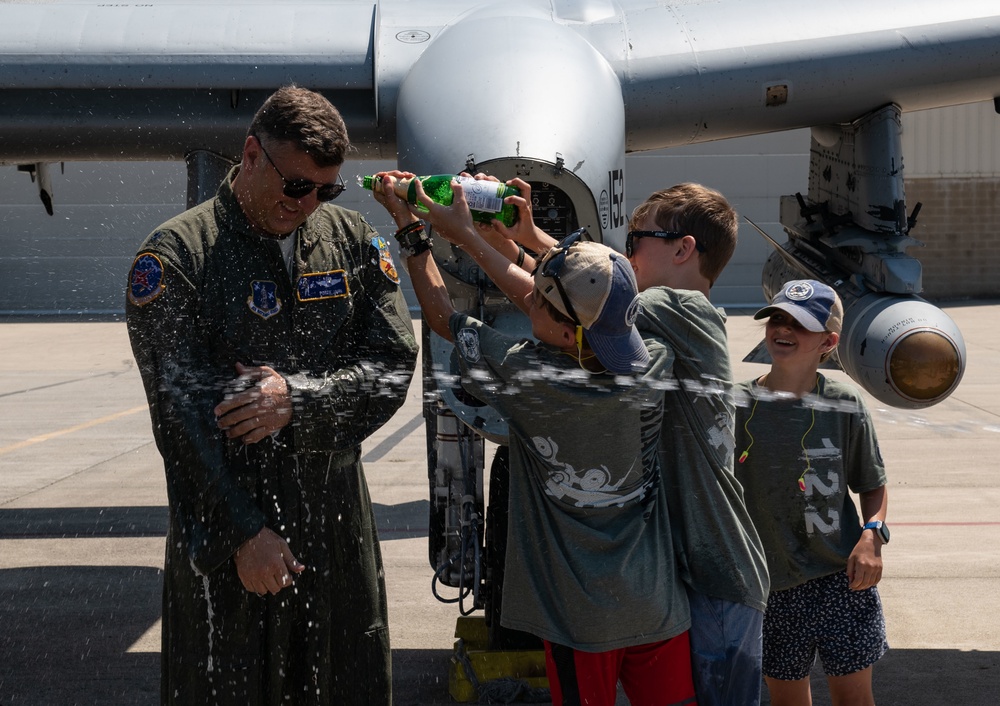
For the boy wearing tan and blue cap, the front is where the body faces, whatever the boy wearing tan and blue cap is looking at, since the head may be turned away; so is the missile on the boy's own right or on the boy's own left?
on the boy's own right

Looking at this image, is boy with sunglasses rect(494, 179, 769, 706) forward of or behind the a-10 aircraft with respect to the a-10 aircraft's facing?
forward

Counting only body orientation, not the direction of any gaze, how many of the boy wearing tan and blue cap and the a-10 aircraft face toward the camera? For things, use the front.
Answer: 1

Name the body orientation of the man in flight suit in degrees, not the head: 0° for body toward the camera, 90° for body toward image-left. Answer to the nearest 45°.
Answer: approximately 315°

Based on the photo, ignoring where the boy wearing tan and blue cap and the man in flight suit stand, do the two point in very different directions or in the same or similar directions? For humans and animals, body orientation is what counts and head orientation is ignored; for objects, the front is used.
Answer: very different directions

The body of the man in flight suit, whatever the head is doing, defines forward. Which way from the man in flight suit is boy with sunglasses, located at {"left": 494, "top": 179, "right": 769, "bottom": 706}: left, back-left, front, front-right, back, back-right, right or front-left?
front-left

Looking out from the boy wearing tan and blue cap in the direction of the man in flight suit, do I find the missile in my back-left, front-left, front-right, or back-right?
back-right

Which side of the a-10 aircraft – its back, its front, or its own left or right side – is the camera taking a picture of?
front

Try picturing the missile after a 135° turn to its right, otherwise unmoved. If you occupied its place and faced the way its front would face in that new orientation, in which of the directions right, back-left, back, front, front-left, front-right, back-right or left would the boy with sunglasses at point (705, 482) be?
left

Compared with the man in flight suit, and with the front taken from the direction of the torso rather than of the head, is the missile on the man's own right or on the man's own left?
on the man's own left

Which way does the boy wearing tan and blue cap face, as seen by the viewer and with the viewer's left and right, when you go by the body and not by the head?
facing away from the viewer and to the left of the viewer

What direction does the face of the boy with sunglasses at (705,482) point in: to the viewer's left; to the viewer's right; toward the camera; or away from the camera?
to the viewer's left

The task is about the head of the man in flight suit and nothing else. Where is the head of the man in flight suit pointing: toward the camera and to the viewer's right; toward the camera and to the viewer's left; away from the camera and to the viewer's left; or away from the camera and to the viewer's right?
toward the camera and to the viewer's right

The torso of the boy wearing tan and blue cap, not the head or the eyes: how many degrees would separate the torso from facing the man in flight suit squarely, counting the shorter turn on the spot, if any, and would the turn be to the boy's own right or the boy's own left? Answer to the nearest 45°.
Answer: approximately 45° to the boy's own left

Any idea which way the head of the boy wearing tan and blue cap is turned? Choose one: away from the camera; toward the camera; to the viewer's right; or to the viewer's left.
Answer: to the viewer's left

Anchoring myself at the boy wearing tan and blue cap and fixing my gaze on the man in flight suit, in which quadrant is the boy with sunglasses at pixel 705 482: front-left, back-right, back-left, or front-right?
back-right
